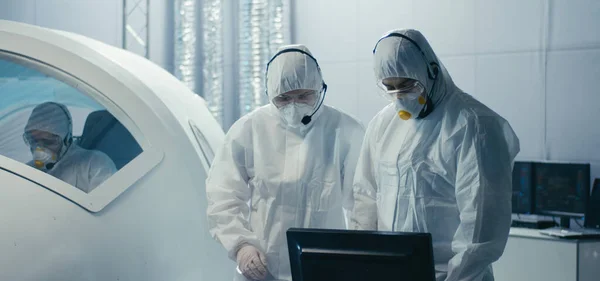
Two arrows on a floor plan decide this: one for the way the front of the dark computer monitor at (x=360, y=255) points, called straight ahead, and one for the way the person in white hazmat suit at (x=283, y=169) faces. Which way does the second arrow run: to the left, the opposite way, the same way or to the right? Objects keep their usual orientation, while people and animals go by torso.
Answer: the opposite way

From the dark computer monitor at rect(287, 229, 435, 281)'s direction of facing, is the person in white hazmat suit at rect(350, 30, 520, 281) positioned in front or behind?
in front

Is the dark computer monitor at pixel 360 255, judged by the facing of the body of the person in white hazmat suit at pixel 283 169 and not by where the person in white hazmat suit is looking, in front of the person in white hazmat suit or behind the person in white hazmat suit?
in front

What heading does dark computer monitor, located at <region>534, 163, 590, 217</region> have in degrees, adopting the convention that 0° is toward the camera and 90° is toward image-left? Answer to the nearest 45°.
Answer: approximately 0°

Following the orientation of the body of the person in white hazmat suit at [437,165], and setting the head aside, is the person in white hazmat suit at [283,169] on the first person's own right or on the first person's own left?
on the first person's own right

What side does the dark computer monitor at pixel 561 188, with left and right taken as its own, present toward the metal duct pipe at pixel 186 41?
right

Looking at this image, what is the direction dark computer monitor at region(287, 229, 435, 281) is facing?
away from the camera
